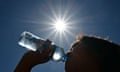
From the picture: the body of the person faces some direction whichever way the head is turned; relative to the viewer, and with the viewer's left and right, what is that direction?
facing to the left of the viewer
